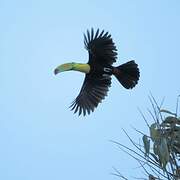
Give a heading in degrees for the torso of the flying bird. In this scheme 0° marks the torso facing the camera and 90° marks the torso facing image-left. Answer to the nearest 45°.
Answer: approximately 90°
